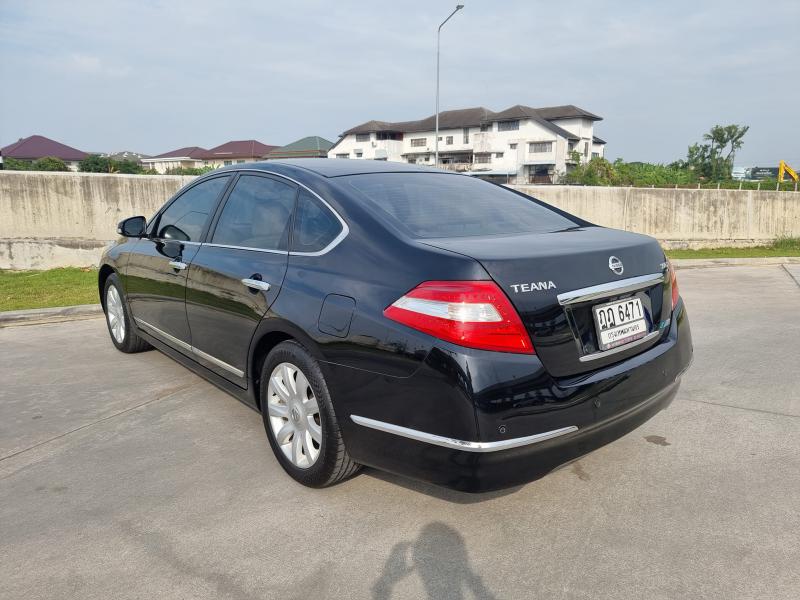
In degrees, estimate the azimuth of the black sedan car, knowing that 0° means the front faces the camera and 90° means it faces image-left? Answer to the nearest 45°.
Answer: approximately 135°
